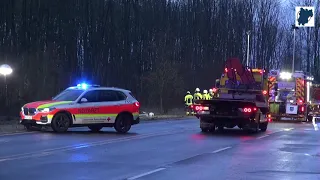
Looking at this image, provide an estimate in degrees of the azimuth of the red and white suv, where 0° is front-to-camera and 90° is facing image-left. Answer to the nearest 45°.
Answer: approximately 45°

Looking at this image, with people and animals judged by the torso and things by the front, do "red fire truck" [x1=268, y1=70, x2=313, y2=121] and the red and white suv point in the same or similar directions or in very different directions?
very different directions

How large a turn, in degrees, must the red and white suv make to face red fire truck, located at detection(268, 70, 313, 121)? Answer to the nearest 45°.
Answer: approximately 180°
